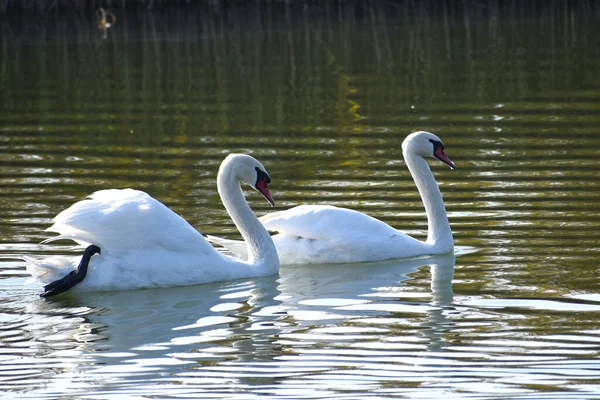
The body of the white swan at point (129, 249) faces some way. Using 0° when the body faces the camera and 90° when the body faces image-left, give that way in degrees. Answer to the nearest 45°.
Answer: approximately 270°

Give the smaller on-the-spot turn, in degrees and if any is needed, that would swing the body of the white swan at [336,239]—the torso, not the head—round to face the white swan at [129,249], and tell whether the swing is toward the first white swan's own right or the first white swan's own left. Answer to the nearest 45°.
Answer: approximately 135° to the first white swan's own right

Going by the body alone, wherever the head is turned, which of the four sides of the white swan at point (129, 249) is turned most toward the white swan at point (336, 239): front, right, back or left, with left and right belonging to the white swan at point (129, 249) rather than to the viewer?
front

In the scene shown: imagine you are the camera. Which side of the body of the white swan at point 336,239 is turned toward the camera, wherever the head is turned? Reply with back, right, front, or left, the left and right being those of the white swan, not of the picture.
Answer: right

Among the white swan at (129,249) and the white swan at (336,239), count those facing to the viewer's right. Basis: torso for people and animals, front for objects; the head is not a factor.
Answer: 2
